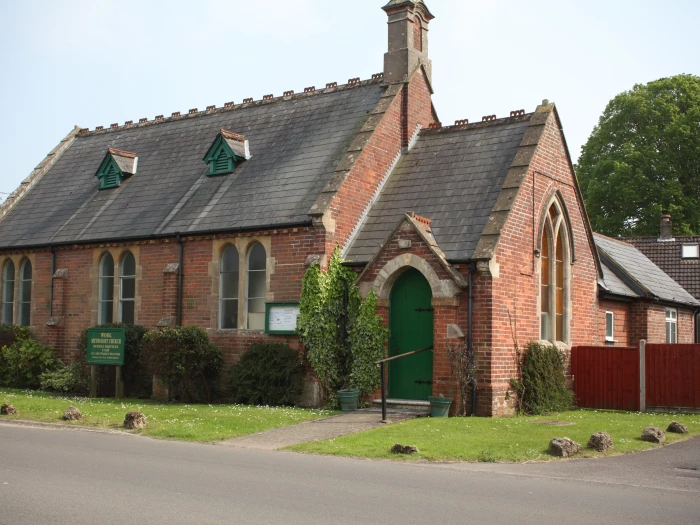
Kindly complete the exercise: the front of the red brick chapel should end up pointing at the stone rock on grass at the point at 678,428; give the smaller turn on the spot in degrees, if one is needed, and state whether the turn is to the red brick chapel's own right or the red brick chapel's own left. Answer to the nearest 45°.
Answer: approximately 90° to the red brick chapel's own left

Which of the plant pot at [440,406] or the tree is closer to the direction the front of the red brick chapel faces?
the plant pot

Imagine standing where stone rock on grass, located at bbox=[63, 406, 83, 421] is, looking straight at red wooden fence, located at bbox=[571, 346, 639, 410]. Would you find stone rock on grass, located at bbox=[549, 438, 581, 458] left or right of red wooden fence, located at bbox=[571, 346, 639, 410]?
right

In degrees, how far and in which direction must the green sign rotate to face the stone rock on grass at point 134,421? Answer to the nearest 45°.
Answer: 0° — it already faces it

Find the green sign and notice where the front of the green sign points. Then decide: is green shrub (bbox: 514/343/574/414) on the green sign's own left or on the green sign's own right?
on the green sign's own left

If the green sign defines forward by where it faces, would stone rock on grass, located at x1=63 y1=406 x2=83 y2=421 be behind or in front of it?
in front

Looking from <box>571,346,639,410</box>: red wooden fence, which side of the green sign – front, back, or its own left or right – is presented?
left

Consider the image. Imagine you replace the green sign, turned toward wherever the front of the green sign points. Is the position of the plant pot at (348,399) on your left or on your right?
on your left

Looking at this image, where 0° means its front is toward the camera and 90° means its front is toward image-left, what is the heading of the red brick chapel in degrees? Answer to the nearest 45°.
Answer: approximately 45°

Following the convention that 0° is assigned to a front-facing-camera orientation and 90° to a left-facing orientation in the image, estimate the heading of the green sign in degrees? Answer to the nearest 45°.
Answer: approximately 0°

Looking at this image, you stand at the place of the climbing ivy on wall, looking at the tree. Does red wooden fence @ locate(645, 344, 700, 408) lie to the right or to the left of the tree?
right

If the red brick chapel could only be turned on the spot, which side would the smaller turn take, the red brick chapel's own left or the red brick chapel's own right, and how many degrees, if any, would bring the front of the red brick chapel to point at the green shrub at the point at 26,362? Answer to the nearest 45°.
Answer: approximately 45° to the red brick chapel's own right
